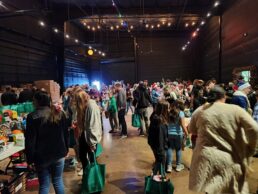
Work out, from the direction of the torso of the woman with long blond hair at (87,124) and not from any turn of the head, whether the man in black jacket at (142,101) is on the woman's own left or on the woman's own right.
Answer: on the woman's own right

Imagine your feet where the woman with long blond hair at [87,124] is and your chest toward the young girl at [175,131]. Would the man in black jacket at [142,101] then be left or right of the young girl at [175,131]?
left
